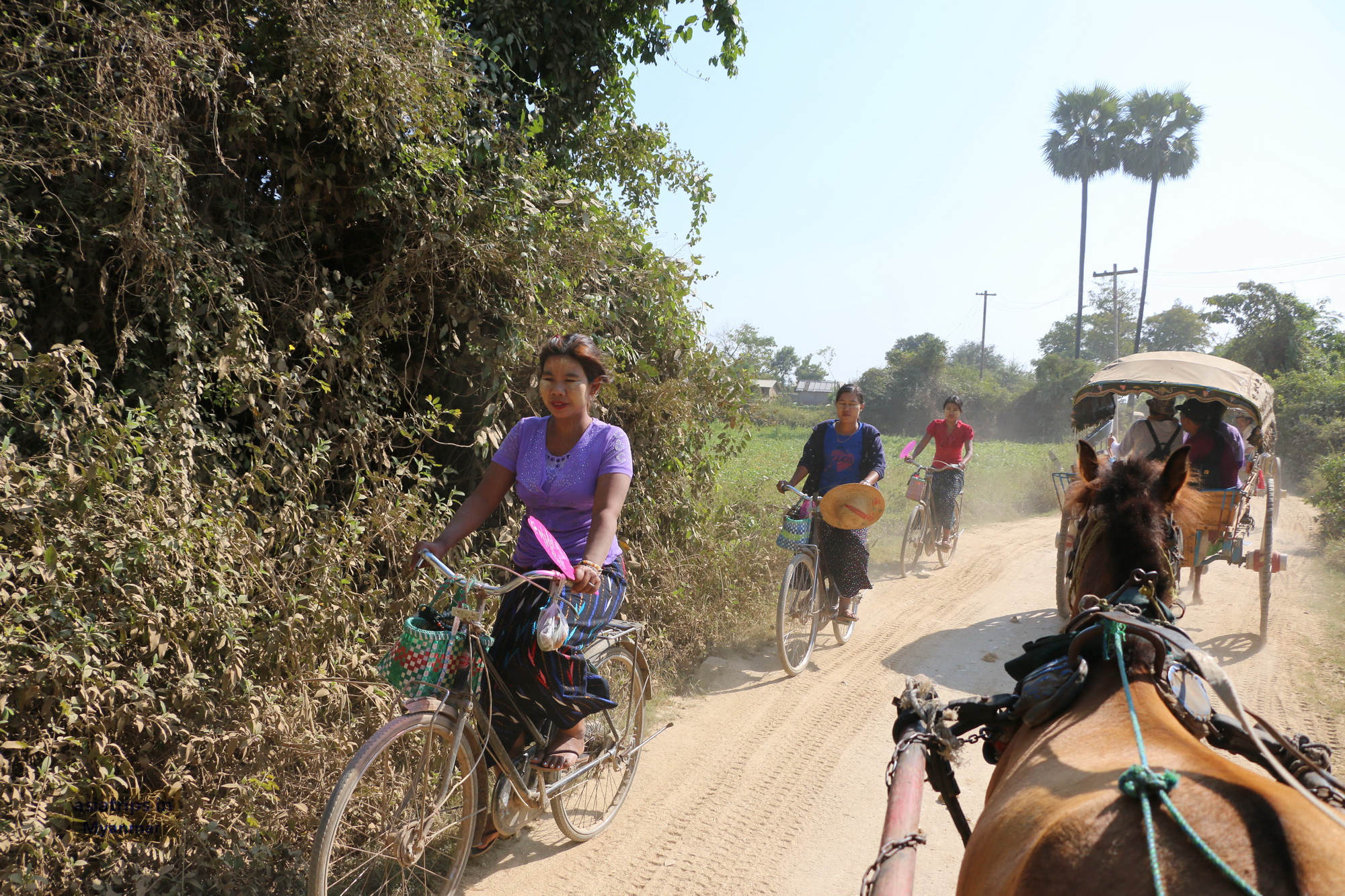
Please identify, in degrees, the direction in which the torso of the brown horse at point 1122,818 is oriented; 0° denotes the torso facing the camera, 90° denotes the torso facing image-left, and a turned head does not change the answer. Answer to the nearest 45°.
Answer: approximately 180°

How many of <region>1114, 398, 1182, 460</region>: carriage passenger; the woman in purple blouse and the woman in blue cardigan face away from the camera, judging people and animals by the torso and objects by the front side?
1

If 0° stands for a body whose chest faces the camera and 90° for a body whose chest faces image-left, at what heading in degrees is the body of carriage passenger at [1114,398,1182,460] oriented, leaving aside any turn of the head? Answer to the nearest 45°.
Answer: approximately 180°

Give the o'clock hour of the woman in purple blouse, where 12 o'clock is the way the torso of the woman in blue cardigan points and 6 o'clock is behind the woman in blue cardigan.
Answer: The woman in purple blouse is roughly at 11 o'clock from the woman in blue cardigan.

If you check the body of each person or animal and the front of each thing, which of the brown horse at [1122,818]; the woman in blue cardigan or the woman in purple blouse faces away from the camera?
the brown horse

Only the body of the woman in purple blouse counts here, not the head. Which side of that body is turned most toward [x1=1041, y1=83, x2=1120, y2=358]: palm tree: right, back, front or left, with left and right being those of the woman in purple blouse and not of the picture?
back

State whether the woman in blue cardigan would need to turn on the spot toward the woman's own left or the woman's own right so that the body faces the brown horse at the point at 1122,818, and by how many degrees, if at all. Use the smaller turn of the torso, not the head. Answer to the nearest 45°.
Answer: approximately 45° to the woman's own left

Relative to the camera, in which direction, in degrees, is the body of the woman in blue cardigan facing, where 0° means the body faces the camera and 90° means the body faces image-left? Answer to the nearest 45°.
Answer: approximately 45°

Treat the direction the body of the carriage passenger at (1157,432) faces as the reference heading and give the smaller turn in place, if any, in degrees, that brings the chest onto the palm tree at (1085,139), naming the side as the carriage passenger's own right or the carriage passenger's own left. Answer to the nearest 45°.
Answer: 0° — they already face it

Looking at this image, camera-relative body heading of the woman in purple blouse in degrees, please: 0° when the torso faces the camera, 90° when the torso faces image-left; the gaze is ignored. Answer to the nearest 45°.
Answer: approximately 45°
